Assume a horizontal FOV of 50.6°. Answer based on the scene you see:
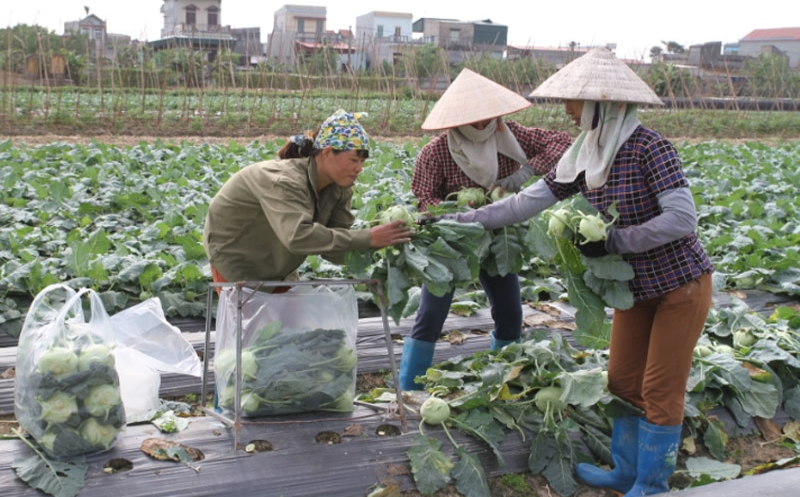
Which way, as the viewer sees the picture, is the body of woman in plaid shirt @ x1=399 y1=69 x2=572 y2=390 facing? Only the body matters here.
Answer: toward the camera

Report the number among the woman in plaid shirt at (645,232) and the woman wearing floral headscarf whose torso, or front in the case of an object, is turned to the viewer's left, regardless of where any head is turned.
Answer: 1

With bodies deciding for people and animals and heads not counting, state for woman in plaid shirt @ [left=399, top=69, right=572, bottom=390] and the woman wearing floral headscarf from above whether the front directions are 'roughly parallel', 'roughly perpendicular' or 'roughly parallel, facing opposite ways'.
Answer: roughly perpendicular

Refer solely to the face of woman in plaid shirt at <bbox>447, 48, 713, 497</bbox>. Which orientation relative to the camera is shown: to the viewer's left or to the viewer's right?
to the viewer's left

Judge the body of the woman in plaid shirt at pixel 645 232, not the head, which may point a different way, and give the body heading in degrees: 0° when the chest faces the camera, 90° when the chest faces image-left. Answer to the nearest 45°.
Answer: approximately 90°

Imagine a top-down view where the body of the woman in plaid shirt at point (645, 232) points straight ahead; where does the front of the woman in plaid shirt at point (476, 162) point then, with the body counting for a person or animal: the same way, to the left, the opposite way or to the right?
to the left

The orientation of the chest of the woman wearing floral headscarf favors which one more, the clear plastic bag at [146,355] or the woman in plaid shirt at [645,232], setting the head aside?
the woman in plaid shirt

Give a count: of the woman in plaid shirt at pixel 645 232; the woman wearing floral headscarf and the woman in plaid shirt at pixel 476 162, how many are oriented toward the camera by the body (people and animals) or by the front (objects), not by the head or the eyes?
1

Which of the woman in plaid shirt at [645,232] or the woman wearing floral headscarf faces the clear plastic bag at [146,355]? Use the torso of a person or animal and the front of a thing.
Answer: the woman in plaid shirt

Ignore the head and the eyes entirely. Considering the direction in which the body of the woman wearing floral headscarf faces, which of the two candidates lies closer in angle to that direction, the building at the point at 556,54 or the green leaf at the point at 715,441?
the green leaf

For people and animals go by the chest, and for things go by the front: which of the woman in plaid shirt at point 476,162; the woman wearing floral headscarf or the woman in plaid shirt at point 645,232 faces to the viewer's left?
the woman in plaid shirt at point 645,232

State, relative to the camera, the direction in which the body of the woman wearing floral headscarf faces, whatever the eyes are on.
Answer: to the viewer's right
